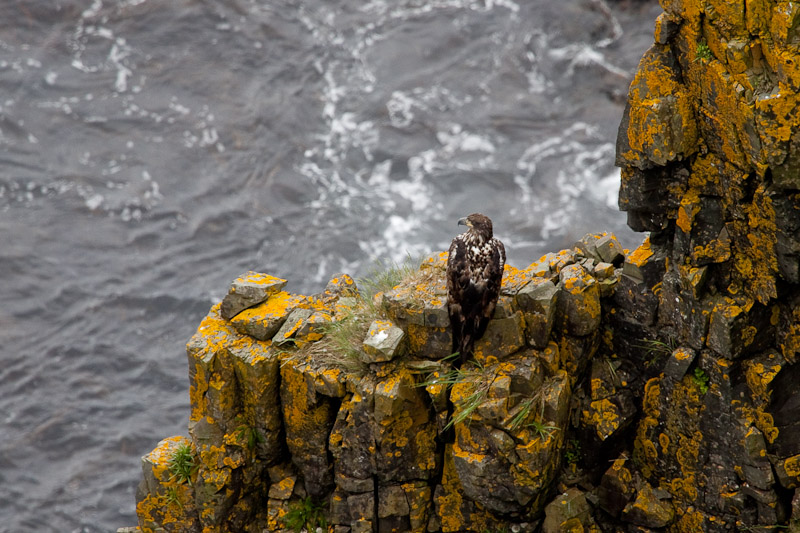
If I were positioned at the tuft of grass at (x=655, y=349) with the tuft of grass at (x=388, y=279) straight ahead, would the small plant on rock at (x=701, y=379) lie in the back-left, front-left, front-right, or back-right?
back-left

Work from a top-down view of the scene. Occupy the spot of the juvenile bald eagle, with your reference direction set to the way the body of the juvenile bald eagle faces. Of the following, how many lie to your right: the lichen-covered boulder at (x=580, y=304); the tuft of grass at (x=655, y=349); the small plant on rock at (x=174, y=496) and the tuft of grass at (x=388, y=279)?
2

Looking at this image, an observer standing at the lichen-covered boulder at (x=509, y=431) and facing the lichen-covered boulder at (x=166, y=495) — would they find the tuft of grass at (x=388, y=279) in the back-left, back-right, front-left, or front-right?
front-right

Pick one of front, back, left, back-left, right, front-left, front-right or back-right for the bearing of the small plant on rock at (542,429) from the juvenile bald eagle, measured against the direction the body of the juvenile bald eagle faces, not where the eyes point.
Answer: back-right

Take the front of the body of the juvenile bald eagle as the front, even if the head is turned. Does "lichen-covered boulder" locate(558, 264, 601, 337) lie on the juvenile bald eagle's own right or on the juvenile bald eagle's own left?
on the juvenile bald eagle's own right

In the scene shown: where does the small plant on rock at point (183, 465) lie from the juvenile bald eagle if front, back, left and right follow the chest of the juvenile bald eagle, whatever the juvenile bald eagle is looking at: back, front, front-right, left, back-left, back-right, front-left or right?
left

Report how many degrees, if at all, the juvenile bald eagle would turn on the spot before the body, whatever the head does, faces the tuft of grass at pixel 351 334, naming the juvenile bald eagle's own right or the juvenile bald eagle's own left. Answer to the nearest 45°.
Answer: approximately 90° to the juvenile bald eagle's own left

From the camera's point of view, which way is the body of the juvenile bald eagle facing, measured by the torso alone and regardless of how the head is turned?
away from the camera

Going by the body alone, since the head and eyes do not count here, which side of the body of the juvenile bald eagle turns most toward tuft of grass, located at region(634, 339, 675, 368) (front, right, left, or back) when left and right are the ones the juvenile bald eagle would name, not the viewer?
right
